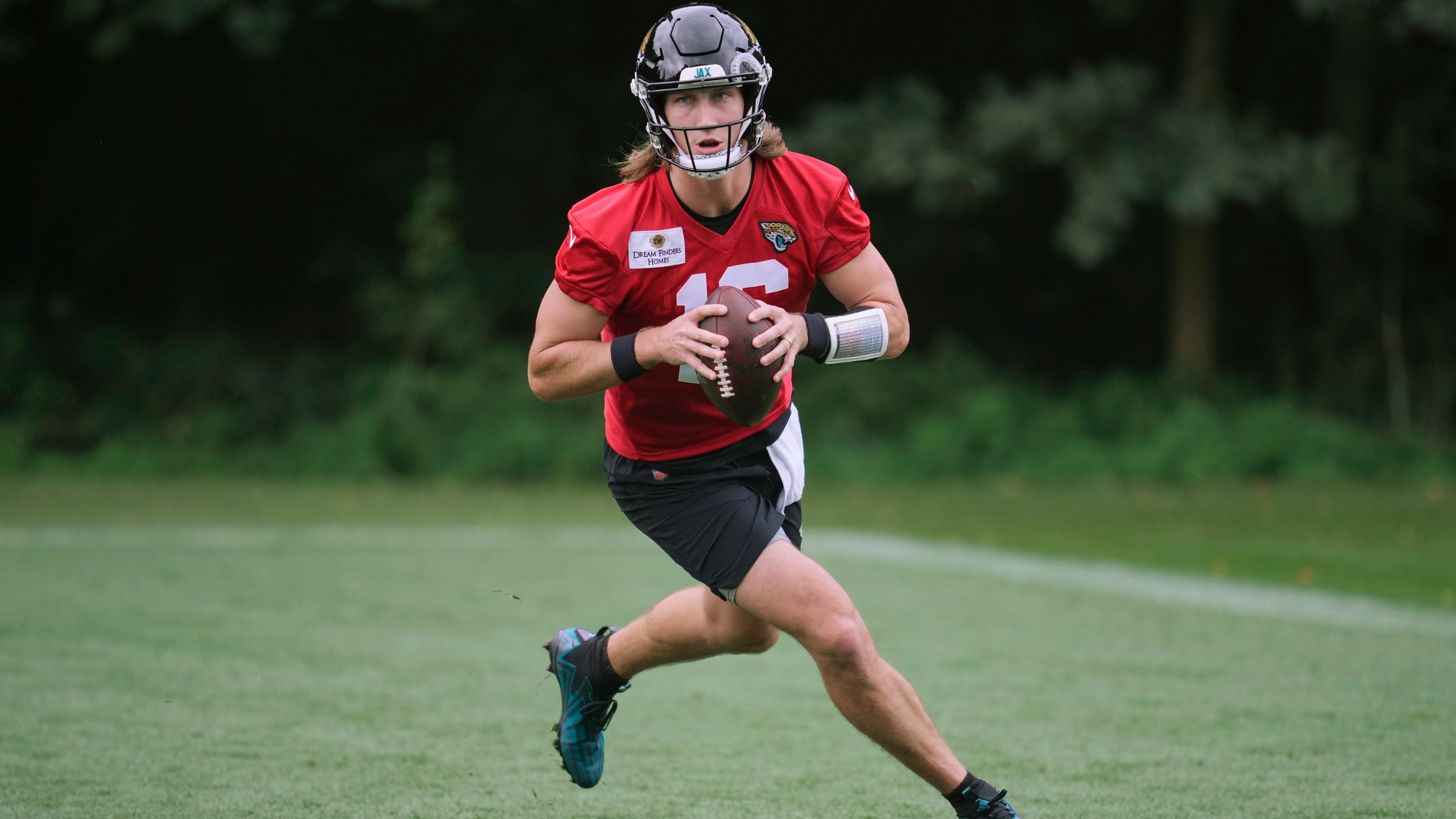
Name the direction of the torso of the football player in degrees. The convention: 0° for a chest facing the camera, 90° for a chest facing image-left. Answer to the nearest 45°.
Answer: approximately 0°
